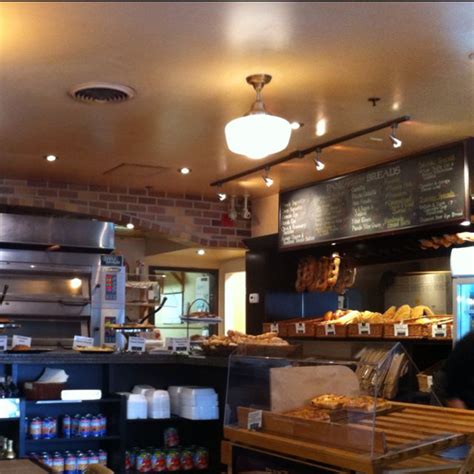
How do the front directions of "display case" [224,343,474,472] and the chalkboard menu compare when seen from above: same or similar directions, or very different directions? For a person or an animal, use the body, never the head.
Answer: same or similar directions

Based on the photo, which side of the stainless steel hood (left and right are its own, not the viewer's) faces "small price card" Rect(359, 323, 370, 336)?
left

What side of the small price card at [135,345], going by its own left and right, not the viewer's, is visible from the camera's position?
front

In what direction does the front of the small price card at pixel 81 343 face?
toward the camera

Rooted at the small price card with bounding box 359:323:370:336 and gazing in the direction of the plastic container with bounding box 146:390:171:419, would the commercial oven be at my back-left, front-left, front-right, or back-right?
front-right

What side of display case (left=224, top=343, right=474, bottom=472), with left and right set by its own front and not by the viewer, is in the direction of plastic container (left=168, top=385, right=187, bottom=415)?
right

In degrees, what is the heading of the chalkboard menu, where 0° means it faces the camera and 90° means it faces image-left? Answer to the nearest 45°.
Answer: approximately 45°

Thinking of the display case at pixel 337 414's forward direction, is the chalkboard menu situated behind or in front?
behind

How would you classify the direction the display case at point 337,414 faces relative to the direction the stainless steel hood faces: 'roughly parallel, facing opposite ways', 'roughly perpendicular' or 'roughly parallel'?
roughly perpendicular

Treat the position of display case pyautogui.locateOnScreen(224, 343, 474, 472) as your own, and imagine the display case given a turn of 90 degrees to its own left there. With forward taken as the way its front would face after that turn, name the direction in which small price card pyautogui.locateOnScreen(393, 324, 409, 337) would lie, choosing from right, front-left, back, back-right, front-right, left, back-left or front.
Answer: back-left

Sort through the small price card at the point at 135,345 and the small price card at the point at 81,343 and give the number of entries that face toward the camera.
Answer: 2

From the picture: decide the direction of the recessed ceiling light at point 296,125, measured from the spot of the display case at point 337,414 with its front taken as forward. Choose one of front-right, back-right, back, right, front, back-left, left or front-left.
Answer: back-right

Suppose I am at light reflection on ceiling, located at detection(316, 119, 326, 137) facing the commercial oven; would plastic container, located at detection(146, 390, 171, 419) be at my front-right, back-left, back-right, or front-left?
front-left
